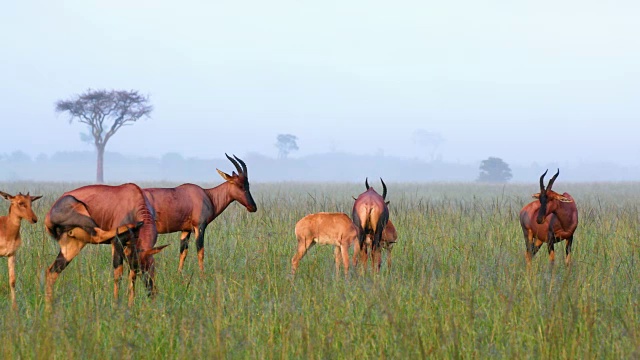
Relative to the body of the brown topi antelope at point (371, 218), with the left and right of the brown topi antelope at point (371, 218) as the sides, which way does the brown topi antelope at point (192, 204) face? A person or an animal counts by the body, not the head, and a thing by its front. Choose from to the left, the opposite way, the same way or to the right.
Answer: to the right

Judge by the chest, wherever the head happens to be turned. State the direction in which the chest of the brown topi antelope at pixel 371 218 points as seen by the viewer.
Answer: away from the camera

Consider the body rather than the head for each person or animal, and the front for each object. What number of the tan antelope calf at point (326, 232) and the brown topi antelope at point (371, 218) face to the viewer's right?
1

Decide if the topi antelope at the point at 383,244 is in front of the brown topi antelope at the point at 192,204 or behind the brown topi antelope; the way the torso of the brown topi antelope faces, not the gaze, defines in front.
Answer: in front

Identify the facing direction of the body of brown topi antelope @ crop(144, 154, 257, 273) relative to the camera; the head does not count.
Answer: to the viewer's right

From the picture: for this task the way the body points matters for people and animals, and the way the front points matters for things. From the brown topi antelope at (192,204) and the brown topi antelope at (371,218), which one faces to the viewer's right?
the brown topi antelope at (192,204)

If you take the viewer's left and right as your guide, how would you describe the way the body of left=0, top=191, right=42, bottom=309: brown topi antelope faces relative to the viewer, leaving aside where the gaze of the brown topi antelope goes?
facing to the right of the viewer

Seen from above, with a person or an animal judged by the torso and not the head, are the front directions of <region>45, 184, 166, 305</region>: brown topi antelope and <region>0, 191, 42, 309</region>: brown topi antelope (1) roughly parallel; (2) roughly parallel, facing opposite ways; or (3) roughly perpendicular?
roughly parallel

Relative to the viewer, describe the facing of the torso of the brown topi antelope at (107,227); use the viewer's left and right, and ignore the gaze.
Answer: facing to the right of the viewer

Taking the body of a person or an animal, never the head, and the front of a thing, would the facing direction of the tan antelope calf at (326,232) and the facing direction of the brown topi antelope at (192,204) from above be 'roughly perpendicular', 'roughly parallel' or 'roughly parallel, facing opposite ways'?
roughly parallel

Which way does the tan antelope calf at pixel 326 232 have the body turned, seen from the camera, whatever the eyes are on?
to the viewer's right

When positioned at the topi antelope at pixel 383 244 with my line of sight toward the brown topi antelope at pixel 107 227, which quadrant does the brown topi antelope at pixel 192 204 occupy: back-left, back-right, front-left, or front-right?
front-right
